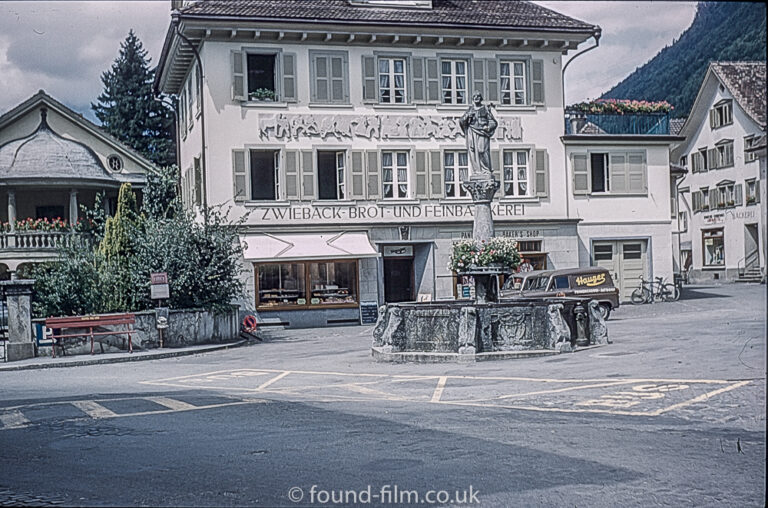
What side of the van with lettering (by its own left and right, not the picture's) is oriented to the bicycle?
back

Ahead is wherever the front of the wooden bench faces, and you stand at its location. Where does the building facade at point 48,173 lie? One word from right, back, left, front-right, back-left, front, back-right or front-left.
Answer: back

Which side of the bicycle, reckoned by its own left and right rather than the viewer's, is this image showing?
left

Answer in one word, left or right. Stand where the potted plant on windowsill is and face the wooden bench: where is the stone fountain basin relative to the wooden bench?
left

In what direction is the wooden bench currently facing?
toward the camera

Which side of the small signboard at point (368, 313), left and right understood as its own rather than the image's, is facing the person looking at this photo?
front

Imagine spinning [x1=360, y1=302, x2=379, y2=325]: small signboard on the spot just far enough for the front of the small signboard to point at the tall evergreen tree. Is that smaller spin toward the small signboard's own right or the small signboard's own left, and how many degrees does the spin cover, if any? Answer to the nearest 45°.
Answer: approximately 135° to the small signboard's own right

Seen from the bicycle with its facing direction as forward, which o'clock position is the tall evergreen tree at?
The tall evergreen tree is roughly at 12 o'clock from the bicycle.

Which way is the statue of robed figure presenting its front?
toward the camera
